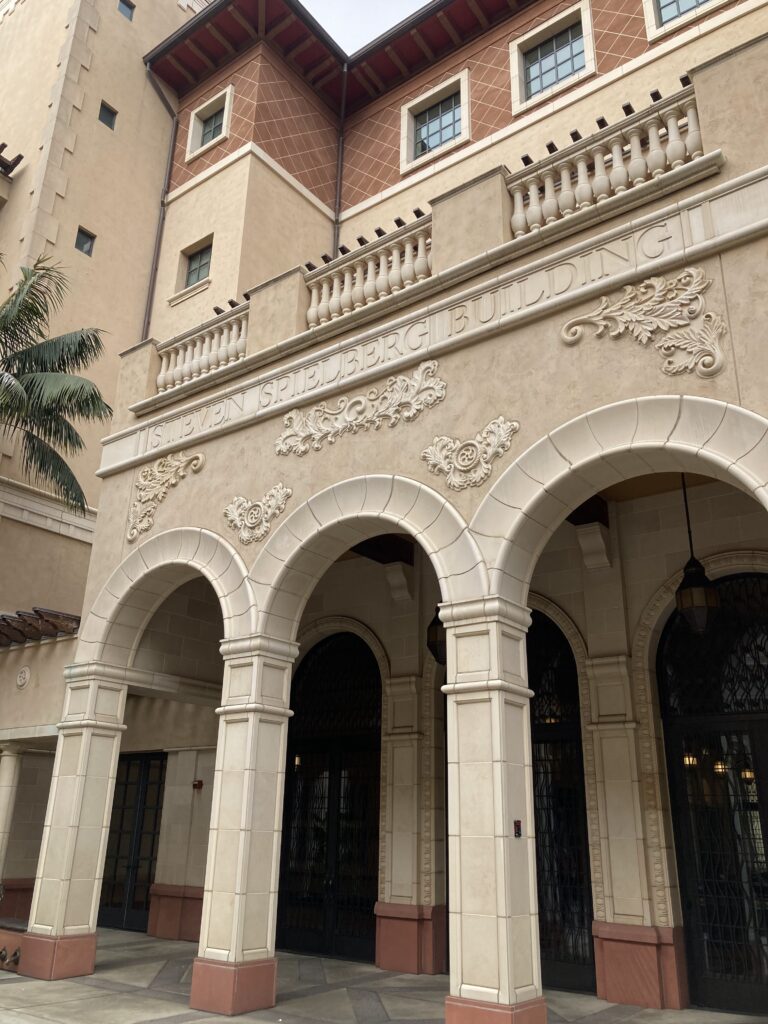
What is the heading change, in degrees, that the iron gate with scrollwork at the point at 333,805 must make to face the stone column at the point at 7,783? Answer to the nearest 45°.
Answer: approximately 45° to its right

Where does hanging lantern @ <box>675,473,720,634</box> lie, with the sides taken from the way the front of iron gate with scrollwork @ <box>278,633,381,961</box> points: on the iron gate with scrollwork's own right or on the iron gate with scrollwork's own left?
on the iron gate with scrollwork's own left

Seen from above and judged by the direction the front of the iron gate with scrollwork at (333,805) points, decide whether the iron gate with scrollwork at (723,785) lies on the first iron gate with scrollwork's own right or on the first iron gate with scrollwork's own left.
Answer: on the first iron gate with scrollwork's own left

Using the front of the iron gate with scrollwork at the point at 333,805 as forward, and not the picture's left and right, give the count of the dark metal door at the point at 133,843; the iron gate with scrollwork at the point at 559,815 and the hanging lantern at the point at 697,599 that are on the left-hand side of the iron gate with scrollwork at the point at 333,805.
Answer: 2

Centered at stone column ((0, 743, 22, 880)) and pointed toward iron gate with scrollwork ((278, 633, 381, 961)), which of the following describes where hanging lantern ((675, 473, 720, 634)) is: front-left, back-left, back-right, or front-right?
front-right

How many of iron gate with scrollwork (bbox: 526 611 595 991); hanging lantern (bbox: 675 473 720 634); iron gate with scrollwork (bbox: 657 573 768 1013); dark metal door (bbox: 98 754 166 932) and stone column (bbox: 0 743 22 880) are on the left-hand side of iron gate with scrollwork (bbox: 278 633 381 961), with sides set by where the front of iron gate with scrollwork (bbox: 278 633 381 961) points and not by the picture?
3

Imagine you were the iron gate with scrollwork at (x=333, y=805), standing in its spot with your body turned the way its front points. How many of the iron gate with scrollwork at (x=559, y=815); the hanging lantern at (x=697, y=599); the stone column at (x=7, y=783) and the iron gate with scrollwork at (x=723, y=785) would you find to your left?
3

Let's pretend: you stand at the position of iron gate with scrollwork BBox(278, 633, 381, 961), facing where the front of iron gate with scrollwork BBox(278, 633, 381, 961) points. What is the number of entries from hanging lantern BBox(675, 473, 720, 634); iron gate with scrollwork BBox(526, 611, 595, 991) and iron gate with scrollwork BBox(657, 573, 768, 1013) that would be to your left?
3

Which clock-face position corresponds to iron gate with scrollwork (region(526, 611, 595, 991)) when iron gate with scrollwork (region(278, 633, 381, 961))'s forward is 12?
iron gate with scrollwork (region(526, 611, 595, 991)) is roughly at 9 o'clock from iron gate with scrollwork (region(278, 633, 381, 961)).

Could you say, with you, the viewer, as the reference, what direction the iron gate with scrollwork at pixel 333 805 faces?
facing the viewer and to the left of the viewer

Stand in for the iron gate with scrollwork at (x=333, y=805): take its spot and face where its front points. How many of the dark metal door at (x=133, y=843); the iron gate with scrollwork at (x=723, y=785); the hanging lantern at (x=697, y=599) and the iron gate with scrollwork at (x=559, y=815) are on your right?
1

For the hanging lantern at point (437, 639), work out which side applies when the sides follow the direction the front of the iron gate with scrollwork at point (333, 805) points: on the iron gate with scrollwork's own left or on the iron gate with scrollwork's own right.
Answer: on the iron gate with scrollwork's own left

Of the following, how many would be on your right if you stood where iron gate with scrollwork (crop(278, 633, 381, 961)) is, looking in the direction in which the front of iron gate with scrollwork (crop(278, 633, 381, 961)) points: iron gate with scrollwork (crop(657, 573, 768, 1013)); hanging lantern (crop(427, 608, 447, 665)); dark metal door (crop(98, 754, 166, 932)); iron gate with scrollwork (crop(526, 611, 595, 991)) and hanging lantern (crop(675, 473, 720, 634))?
1

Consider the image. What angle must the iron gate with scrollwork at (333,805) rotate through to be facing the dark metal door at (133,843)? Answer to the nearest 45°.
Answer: approximately 90° to its right
